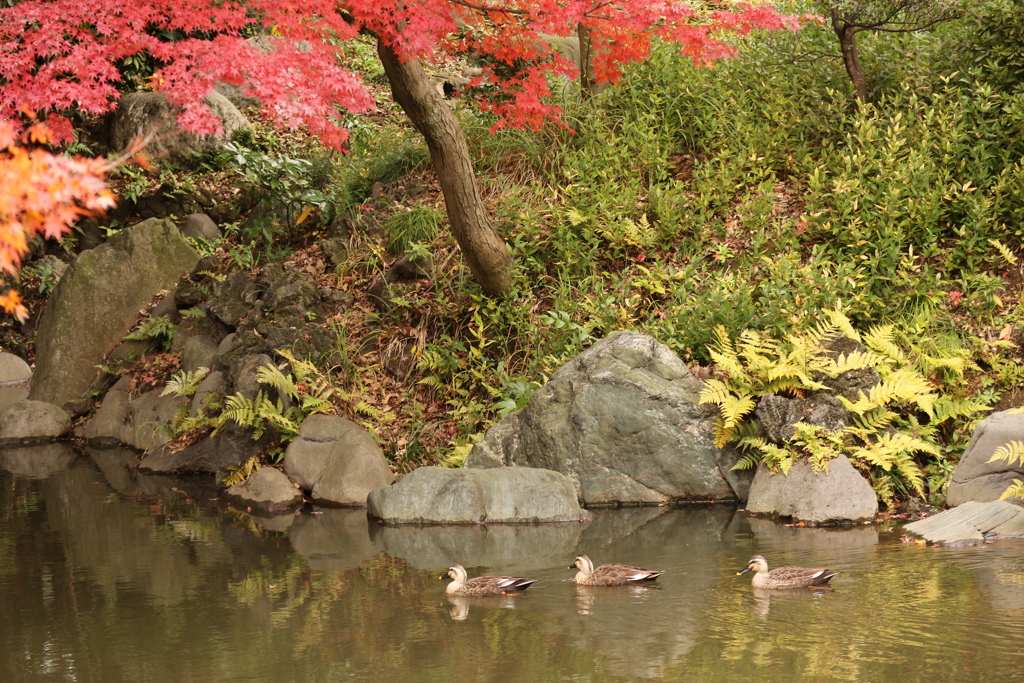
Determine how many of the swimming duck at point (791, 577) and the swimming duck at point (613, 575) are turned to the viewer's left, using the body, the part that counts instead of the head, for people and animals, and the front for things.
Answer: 2

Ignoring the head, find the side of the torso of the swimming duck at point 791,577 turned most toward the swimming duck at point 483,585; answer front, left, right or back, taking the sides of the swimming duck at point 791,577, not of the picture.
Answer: front

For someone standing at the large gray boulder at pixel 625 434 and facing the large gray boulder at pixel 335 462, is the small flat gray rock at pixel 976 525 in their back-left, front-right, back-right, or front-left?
back-left

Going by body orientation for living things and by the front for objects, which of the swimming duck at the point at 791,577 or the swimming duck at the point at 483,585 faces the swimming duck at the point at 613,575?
the swimming duck at the point at 791,577

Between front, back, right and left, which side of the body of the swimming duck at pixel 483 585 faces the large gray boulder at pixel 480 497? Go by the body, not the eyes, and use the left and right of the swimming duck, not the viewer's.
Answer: right

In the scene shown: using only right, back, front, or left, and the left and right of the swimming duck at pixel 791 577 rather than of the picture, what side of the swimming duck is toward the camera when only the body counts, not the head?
left

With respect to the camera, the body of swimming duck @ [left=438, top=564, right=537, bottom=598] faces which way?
to the viewer's left

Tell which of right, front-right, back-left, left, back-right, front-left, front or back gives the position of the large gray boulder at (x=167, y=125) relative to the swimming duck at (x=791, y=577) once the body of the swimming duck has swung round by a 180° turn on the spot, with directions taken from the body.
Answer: back-left

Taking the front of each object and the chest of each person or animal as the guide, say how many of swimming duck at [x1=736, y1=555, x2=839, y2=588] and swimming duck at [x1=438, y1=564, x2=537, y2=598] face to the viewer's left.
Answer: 2

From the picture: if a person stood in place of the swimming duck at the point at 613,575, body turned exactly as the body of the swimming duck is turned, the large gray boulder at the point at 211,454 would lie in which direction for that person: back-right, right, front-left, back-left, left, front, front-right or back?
front-right

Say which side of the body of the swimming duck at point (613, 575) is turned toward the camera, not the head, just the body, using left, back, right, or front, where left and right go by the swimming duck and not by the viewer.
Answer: left
